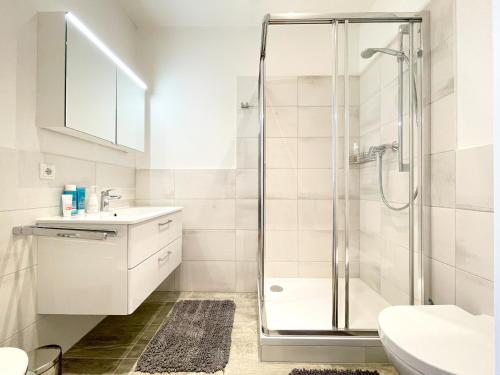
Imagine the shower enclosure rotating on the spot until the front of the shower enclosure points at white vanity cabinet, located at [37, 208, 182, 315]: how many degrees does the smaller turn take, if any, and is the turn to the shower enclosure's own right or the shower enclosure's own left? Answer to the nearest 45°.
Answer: approximately 45° to the shower enclosure's own right

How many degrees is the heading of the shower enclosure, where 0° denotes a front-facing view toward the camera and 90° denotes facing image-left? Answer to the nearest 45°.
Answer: approximately 0°

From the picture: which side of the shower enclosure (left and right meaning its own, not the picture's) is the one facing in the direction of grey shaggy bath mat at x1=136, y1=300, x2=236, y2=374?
right

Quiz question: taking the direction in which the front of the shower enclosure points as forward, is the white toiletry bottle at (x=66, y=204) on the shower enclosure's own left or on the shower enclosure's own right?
on the shower enclosure's own right

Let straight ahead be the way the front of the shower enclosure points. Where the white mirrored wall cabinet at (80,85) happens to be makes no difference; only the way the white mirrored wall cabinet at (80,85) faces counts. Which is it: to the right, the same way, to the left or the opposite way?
to the left

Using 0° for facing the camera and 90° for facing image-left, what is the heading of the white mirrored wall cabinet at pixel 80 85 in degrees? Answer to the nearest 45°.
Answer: approximately 315°

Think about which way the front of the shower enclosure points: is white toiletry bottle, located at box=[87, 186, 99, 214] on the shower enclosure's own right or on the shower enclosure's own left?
on the shower enclosure's own right

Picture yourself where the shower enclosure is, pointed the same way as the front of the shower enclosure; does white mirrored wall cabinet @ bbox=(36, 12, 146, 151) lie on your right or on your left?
on your right
